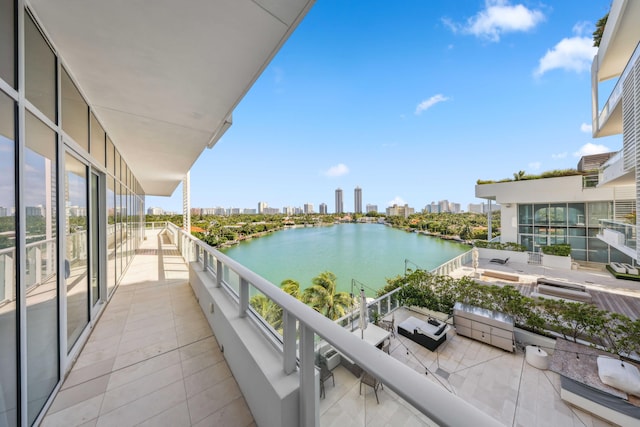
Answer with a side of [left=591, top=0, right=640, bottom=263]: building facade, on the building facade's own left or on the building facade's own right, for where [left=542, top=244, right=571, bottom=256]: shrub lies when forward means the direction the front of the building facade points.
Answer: on the building facade's own right

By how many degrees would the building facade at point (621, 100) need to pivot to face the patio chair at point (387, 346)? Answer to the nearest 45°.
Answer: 0° — it already faces it

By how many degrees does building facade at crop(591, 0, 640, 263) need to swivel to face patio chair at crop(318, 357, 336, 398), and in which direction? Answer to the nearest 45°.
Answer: approximately 45° to its left

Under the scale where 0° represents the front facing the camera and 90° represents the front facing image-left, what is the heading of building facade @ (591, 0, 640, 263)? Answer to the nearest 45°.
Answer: approximately 45°

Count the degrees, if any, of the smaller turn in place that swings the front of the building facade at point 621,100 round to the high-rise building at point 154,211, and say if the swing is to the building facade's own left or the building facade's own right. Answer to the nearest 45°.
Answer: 0° — it already faces it

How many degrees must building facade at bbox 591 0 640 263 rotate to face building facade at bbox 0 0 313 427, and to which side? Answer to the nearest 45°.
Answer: approximately 45° to its left

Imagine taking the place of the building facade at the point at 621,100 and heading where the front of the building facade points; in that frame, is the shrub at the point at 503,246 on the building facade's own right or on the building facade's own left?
on the building facade's own right
